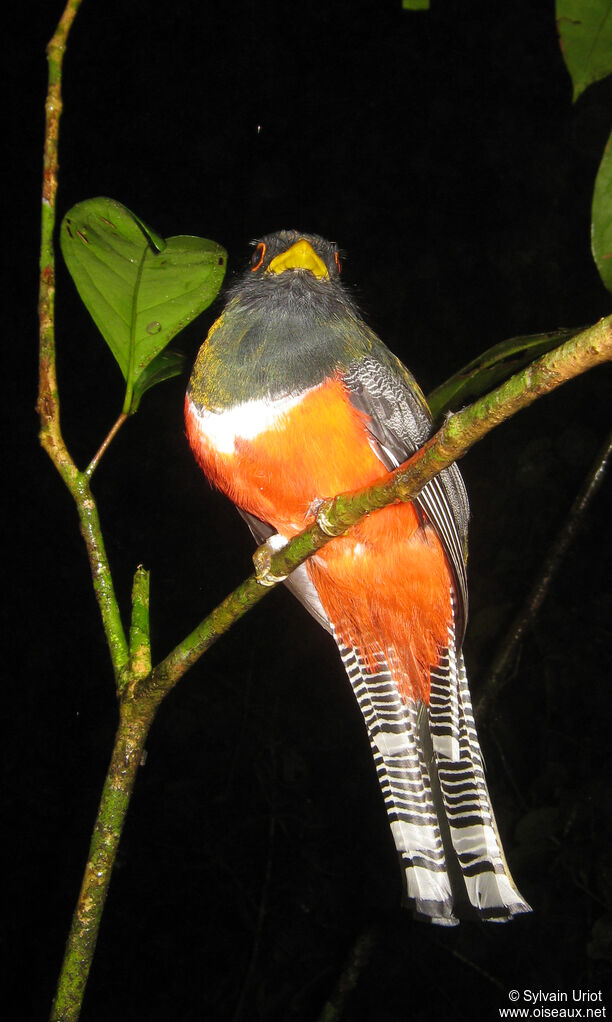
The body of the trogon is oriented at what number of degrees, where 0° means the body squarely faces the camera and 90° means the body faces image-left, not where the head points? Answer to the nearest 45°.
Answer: approximately 0°
